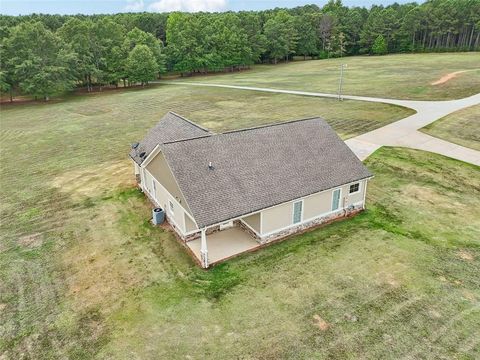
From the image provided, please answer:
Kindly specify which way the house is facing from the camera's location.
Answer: facing away from the viewer and to the left of the viewer
